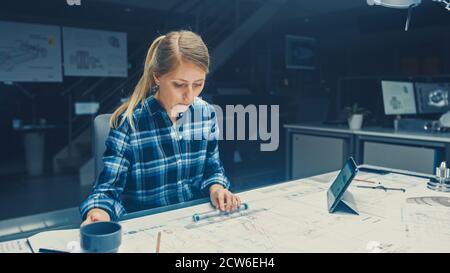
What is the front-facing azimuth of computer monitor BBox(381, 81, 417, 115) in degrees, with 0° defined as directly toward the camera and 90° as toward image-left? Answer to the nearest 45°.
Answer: approximately 0°

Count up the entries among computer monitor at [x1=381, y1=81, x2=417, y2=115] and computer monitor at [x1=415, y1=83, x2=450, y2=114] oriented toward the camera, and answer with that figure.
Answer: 2

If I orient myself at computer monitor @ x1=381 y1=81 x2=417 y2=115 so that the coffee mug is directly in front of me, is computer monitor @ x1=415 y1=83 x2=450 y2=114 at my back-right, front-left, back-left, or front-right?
back-left

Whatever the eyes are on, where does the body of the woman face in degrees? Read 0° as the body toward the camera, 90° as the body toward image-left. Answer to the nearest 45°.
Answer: approximately 315°

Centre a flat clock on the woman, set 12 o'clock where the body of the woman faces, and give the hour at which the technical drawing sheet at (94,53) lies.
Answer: The technical drawing sheet is roughly at 7 o'clock from the woman.

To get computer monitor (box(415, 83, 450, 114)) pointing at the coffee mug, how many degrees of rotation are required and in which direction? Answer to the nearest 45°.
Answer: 0° — it already faces it

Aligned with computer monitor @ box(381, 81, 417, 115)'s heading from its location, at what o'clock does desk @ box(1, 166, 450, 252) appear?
The desk is roughly at 12 o'clock from the computer monitor.
